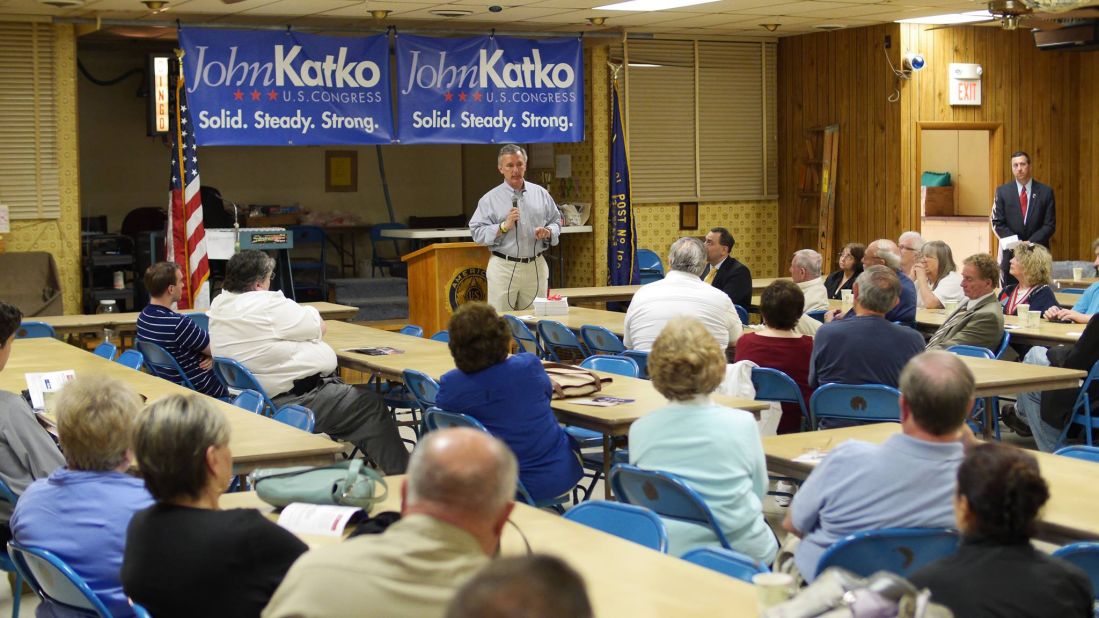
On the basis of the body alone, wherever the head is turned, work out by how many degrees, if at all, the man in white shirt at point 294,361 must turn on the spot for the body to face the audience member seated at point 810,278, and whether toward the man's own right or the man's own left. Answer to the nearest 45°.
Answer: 0° — they already face them

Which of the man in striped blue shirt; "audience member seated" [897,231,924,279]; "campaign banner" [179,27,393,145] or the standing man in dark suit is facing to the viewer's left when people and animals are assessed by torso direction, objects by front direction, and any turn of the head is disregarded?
the audience member seated

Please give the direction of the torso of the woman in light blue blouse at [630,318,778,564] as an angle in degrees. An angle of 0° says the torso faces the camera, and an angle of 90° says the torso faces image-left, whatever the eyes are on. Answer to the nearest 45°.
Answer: approximately 180°

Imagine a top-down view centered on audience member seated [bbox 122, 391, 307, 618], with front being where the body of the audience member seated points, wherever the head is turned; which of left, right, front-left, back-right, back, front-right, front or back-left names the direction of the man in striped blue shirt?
front-left

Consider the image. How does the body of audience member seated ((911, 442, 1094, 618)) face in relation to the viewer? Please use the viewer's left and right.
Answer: facing away from the viewer and to the left of the viewer

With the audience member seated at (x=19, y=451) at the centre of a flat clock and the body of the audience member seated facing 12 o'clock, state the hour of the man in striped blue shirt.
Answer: The man in striped blue shirt is roughly at 11 o'clock from the audience member seated.

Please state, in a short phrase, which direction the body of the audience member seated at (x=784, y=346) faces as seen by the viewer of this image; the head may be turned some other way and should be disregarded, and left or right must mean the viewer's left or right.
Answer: facing away from the viewer

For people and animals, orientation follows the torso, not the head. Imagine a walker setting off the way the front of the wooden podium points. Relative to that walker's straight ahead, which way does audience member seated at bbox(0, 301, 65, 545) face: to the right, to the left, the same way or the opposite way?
to the left

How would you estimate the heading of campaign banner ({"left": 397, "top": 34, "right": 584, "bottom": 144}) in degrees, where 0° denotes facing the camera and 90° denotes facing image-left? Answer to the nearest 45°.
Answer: approximately 0°

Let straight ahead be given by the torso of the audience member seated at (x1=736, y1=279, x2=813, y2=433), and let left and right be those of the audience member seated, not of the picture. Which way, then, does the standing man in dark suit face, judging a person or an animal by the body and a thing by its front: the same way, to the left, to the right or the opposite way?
the opposite way

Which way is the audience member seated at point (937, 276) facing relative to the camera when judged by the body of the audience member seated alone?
to the viewer's left

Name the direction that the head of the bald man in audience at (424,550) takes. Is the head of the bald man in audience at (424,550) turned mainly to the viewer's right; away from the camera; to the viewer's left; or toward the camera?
away from the camera

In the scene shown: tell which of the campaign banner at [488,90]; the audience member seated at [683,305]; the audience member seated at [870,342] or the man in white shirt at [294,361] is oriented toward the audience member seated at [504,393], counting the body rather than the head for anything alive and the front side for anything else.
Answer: the campaign banner
